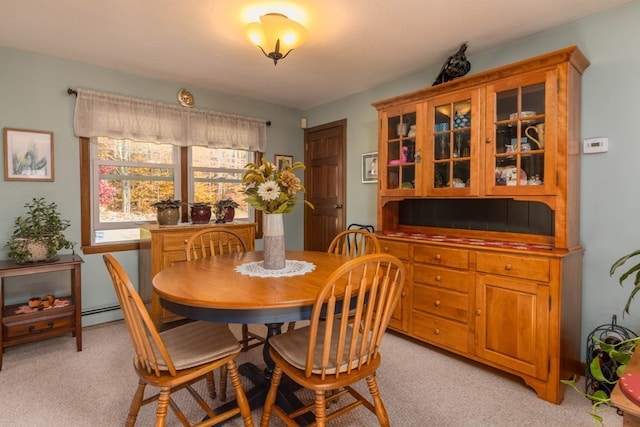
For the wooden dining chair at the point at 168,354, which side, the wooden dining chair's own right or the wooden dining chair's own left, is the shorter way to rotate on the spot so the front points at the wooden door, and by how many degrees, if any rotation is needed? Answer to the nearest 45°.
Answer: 0° — it already faces it

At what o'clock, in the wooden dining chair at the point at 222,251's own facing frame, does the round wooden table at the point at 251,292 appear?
The round wooden table is roughly at 1 o'clock from the wooden dining chair.

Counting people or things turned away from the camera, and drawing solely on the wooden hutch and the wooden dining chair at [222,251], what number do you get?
0

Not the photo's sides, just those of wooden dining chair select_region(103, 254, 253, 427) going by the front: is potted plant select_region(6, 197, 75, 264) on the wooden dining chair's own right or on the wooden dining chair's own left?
on the wooden dining chair's own left

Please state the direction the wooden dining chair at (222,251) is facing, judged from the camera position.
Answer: facing the viewer and to the right of the viewer

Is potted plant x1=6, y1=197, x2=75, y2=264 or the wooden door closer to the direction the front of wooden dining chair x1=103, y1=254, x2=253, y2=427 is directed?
the wooden door

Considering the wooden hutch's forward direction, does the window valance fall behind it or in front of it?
in front

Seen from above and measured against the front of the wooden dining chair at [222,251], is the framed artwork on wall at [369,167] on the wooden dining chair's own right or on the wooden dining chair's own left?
on the wooden dining chair's own left

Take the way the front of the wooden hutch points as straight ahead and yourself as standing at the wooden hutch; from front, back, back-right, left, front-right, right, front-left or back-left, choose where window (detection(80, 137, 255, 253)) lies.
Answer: front-right

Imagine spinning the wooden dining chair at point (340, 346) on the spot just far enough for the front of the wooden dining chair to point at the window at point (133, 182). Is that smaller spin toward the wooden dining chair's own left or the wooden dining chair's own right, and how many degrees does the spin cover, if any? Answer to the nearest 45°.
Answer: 0° — it already faces it

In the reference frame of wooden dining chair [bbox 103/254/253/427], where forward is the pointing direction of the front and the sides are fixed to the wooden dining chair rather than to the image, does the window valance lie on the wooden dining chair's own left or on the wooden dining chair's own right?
on the wooden dining chair's own left

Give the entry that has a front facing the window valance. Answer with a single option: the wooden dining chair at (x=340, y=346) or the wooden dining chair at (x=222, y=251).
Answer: the wooden dining chair at (x=340, y=346)

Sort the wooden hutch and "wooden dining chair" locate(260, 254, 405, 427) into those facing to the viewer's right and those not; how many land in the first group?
0
